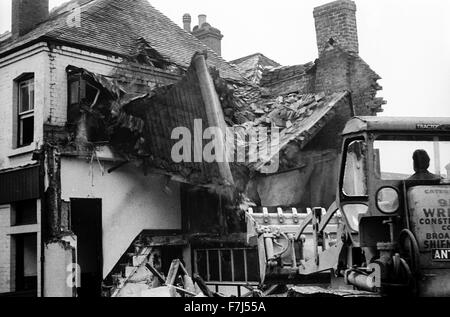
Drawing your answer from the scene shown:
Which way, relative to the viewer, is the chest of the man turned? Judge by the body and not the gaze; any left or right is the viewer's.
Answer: facing away from the viewer and to the left of the viewer

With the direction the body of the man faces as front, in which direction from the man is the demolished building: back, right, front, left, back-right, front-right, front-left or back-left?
front
